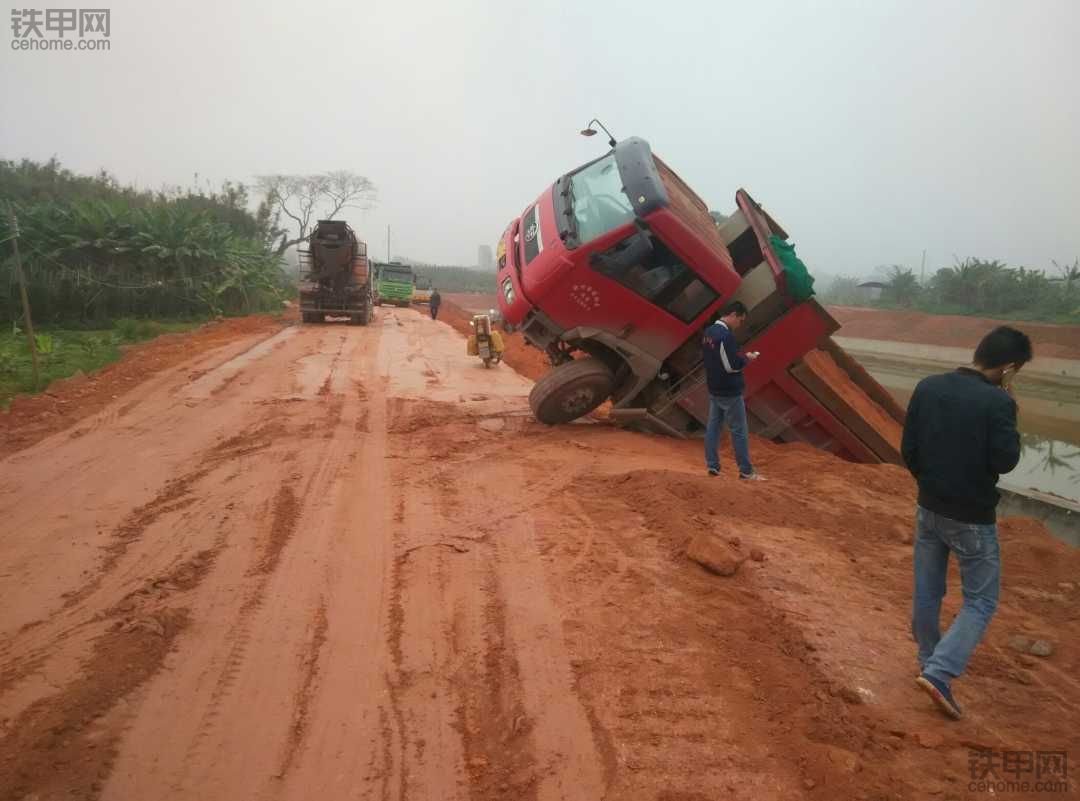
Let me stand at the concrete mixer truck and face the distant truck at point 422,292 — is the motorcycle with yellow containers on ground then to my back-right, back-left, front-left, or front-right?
back-right

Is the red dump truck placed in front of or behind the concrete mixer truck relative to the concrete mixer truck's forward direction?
behind

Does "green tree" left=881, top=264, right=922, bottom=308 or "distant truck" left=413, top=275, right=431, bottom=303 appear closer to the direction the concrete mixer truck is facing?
the distant truck

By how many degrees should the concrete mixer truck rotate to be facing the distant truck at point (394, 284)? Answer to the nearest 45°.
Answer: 0° — it already faces it

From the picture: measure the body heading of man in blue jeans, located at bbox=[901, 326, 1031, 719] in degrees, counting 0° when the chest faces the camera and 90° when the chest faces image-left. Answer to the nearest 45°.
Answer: approximately 225°

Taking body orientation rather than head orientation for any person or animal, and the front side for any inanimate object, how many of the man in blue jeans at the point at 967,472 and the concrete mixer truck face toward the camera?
0

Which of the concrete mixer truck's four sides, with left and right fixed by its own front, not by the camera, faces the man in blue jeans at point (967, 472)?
back

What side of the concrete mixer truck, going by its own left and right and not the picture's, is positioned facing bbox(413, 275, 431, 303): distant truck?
front

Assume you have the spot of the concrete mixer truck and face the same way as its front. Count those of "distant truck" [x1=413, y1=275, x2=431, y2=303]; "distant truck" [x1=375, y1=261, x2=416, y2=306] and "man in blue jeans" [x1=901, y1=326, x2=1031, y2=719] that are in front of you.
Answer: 2

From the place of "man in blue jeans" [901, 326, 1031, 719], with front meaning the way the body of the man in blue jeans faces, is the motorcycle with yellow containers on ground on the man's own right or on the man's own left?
on the man's own left

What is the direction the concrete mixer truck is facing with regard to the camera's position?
facing away from the viewer

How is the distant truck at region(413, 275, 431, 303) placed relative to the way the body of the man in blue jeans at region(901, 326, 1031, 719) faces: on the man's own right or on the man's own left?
on the man's own left
